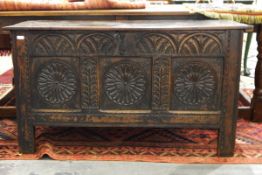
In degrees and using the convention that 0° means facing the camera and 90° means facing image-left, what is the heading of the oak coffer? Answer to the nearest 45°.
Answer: approximately 0°

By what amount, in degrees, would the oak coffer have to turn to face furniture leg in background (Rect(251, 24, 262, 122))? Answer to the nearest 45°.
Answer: approximately 135° to its left
